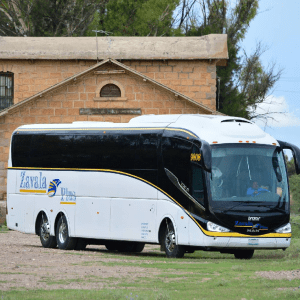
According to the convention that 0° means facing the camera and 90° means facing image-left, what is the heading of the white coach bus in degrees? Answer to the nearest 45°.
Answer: approximately 315°

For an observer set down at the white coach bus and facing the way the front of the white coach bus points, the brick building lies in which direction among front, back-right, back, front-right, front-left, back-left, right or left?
back-left
